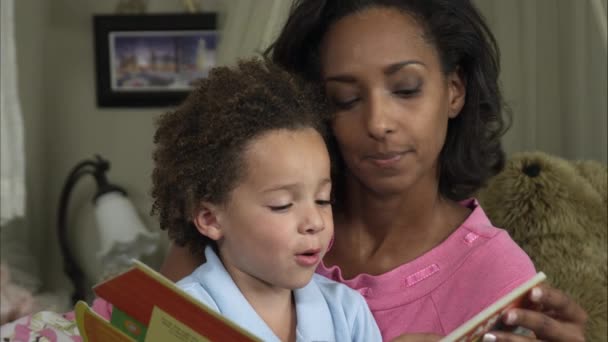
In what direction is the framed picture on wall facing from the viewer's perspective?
toward the camera

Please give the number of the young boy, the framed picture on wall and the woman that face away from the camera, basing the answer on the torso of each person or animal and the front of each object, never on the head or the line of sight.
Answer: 0

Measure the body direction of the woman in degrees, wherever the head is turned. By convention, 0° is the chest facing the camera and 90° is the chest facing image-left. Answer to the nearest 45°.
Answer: approximately 45°

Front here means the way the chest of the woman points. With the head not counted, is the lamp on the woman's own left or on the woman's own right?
on the woman's own right

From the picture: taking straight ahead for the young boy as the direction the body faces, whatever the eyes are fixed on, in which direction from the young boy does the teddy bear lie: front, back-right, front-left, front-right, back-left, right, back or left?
left

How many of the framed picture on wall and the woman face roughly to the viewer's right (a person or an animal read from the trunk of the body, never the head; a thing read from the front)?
0

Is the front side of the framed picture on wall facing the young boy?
yes

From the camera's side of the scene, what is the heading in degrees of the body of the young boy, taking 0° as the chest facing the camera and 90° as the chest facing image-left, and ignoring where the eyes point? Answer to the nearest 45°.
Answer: approximately 315°
